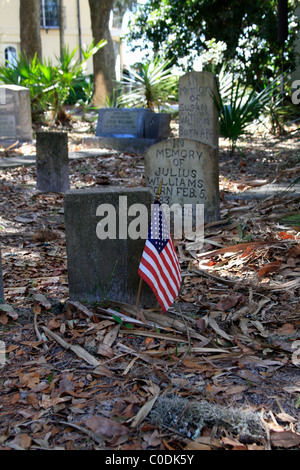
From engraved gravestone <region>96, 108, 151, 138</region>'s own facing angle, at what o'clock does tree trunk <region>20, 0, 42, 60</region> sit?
The tree trunk is roughly at 5 o'clock from the engraved gravestone.

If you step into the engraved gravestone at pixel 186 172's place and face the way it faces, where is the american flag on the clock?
The american flag is roughly at 12 o'clock from the engraved gravestone.

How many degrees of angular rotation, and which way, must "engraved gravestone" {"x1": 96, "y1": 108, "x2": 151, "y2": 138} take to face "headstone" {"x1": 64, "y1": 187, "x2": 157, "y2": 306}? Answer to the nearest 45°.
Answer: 0° — it already faces it

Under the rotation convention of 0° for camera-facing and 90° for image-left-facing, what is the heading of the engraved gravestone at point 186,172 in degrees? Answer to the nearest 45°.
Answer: approximately 0°

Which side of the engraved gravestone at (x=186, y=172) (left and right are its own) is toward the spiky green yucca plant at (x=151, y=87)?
back

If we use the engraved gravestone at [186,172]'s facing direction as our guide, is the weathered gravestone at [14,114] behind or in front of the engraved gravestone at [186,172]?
behind

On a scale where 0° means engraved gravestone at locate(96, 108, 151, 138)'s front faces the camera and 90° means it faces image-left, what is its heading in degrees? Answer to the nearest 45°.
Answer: approximately 0°

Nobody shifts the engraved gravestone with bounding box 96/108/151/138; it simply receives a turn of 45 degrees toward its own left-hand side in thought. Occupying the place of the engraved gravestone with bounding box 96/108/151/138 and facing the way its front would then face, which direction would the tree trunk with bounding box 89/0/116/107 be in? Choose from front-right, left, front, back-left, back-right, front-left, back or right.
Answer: back-left

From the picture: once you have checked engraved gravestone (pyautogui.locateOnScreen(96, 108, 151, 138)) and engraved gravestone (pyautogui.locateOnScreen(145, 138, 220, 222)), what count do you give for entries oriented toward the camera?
2

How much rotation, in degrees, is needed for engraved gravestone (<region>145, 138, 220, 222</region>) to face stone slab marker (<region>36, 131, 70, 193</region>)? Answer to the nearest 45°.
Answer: approximately 135° to its right
